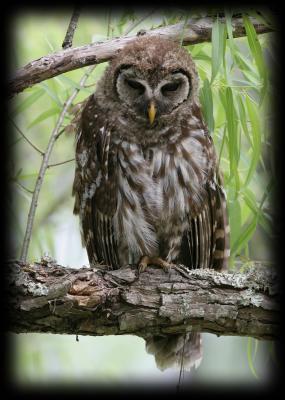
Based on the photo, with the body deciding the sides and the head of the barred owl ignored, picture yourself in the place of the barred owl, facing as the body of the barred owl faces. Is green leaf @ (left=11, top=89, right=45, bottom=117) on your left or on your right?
on your right

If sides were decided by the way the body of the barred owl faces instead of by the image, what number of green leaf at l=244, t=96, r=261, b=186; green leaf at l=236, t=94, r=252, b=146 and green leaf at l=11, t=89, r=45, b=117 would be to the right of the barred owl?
1

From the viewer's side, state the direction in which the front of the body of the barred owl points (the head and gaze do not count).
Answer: toward the camera
